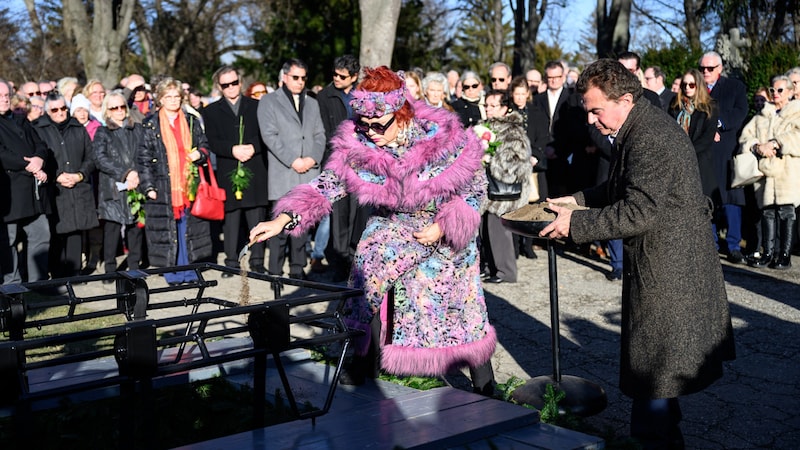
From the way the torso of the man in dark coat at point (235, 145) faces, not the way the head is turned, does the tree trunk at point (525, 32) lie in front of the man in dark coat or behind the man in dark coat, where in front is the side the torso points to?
behind

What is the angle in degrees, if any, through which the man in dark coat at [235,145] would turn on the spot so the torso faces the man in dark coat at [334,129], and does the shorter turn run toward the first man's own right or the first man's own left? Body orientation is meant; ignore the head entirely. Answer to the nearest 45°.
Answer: approximately 90° to the first man's own left

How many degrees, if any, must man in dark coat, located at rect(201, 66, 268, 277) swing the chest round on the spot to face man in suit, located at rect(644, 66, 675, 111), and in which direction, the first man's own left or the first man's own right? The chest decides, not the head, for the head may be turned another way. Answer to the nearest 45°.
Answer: approximately 90° to the first man's own left

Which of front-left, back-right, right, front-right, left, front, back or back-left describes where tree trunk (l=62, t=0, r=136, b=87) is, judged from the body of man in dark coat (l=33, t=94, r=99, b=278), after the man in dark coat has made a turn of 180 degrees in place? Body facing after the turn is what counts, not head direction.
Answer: front

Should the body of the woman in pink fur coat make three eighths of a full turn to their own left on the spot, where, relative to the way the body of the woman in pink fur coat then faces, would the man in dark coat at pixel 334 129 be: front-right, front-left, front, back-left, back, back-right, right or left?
left

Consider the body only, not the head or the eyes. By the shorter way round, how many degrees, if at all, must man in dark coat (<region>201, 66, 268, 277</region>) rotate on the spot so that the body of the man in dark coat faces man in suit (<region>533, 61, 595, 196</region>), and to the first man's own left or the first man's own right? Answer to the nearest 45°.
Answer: approximately 90° to the first man's own left
